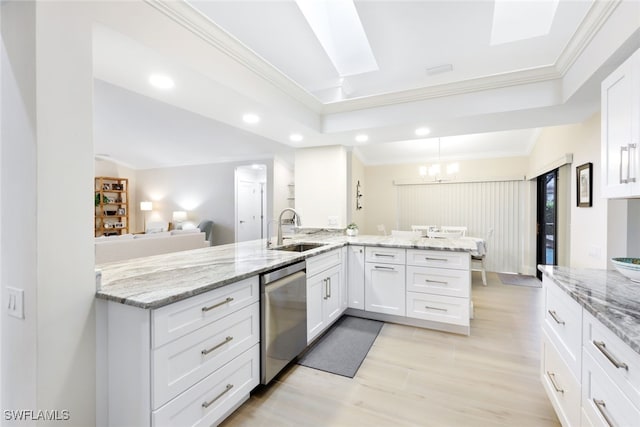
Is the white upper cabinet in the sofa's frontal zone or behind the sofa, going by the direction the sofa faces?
behind

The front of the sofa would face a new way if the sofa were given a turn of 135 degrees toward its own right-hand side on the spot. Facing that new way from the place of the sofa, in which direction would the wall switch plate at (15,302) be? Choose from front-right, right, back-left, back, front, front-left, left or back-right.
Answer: right

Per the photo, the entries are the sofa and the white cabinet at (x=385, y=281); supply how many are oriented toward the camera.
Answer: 1

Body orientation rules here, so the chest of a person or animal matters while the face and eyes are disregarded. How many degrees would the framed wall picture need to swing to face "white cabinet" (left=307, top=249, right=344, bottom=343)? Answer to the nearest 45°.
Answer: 0° — it already faces it

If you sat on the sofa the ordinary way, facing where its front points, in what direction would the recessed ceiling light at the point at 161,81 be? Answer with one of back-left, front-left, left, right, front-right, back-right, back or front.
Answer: back-left

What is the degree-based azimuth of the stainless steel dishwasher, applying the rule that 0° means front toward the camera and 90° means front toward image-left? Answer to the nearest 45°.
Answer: approximately 315°

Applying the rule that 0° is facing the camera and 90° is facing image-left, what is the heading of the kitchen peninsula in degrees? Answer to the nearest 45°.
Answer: approximately 315°

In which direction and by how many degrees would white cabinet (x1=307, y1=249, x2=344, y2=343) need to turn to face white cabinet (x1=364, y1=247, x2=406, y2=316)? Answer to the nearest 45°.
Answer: approximately 90° to its left

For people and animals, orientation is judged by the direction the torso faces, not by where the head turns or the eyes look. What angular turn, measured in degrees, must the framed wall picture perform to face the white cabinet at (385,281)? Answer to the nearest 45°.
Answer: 0° — it already faces it

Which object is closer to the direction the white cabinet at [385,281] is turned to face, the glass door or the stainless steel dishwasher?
the stainless steel dishwasher

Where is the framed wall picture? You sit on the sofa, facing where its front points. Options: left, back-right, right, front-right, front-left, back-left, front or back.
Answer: back

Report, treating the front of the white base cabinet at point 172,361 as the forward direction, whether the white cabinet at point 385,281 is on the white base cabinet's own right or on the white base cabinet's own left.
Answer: on the white base cabinet's own left

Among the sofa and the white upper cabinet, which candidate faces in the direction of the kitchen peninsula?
the white upper cabinet
